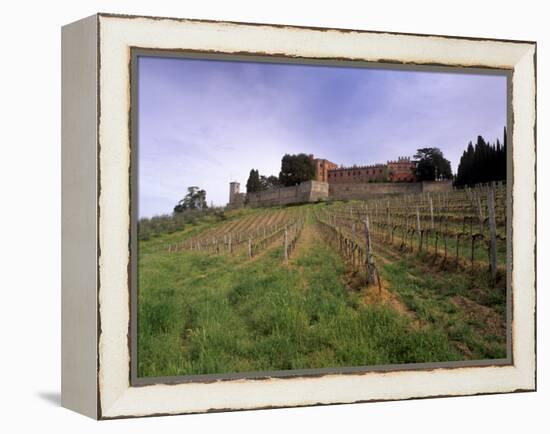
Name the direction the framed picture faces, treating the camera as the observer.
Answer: facing the viewer and to the right of the viewer
